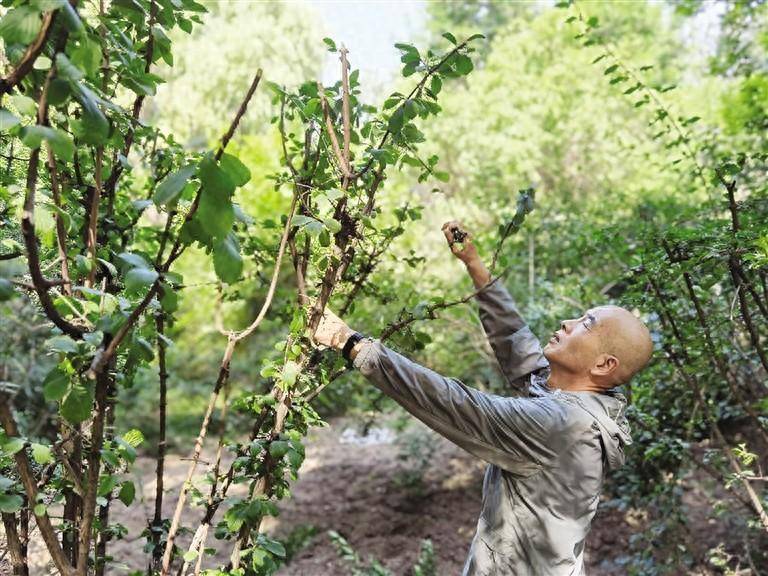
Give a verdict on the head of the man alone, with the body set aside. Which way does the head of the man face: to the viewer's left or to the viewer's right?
to the viewer's left

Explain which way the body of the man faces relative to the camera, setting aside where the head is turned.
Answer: to the viewer's left
